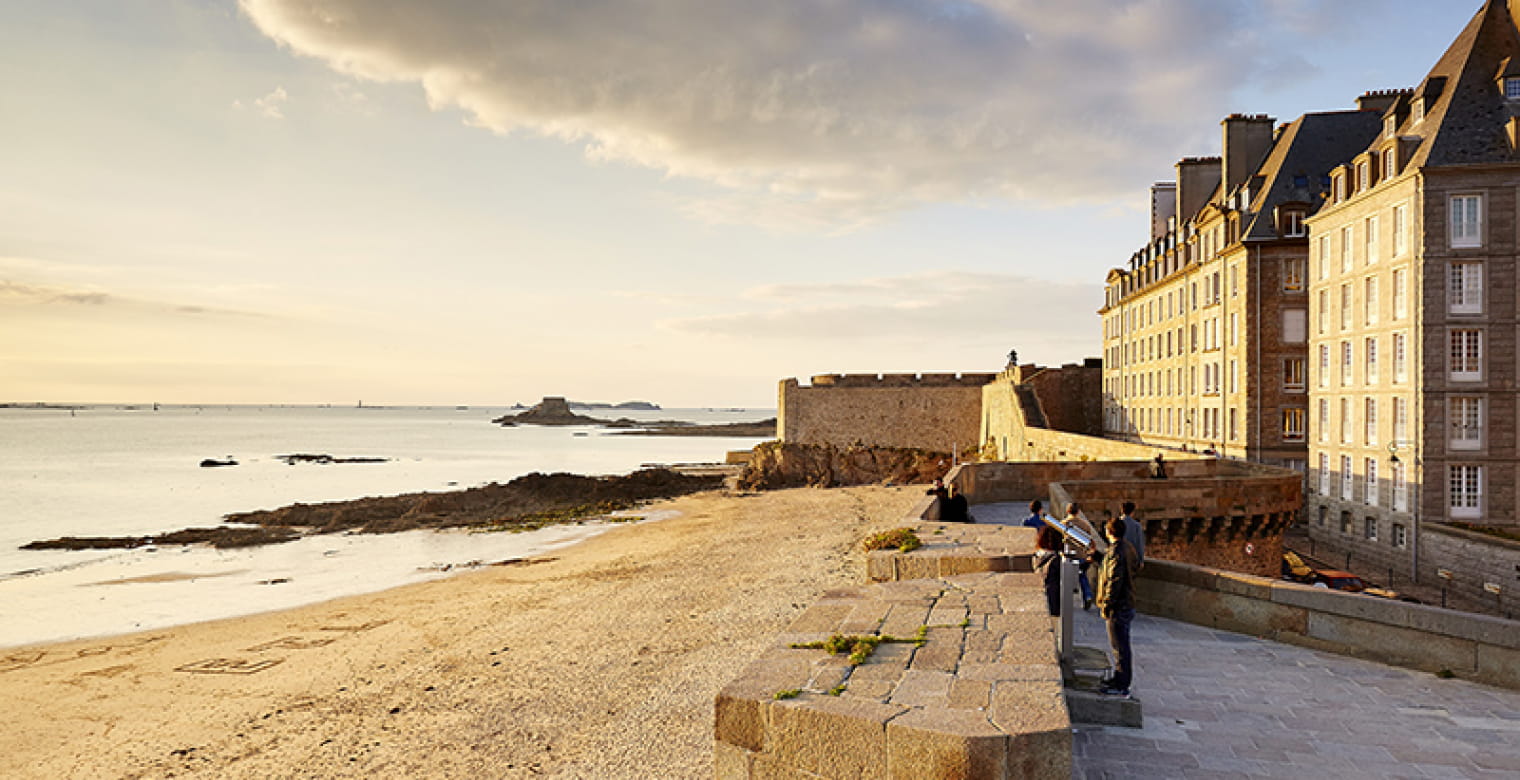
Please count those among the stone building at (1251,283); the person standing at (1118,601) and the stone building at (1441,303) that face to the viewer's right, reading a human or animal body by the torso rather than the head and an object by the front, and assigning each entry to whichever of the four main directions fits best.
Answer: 0

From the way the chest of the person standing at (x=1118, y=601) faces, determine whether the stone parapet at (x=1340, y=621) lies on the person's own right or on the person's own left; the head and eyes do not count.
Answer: on the person's own right

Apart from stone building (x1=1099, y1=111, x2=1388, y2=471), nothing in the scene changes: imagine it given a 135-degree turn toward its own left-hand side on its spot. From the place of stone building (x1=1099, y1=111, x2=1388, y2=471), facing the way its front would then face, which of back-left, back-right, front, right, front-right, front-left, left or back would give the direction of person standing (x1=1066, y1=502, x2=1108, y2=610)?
right

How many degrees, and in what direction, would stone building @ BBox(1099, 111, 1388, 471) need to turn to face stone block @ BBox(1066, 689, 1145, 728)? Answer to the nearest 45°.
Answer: approximately 45° to its left

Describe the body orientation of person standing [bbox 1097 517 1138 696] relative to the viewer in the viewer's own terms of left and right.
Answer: facing to the left of the viewer

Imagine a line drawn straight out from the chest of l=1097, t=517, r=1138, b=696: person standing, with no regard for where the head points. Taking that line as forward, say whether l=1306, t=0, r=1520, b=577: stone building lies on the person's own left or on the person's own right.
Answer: on the person's own right

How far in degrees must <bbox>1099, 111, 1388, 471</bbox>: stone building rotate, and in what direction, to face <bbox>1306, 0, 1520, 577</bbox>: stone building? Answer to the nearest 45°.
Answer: approximately 90° to its left

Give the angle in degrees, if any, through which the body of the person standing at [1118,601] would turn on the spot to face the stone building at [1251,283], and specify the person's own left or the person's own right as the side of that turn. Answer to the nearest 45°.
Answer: approximately 90° to the person's own right

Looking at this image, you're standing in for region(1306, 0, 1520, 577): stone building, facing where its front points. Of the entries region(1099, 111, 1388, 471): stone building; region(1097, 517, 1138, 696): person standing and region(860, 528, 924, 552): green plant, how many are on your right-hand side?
1

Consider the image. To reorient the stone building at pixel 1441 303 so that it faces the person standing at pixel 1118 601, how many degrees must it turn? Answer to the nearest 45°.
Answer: approximately 45° to its left

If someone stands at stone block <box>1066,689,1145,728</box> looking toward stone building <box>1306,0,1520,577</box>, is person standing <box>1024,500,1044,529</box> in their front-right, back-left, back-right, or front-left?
front-left

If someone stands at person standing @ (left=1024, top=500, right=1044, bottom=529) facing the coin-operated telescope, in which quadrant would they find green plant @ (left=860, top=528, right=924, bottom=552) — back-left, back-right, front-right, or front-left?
front-right

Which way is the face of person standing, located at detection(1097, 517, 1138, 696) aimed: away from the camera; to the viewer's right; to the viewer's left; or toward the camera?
to the viewer's left

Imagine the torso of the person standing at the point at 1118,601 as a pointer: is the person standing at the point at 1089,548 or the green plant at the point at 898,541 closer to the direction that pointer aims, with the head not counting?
the green plant

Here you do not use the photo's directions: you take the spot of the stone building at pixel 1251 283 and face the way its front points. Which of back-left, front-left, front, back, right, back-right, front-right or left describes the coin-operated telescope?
front-left

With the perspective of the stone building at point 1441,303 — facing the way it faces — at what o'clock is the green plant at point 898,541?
The green plant is roughly at 11 o'clock from the stone building.

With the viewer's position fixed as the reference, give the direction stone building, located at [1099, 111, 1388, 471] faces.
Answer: facing the viewer and to the left of the viewer
